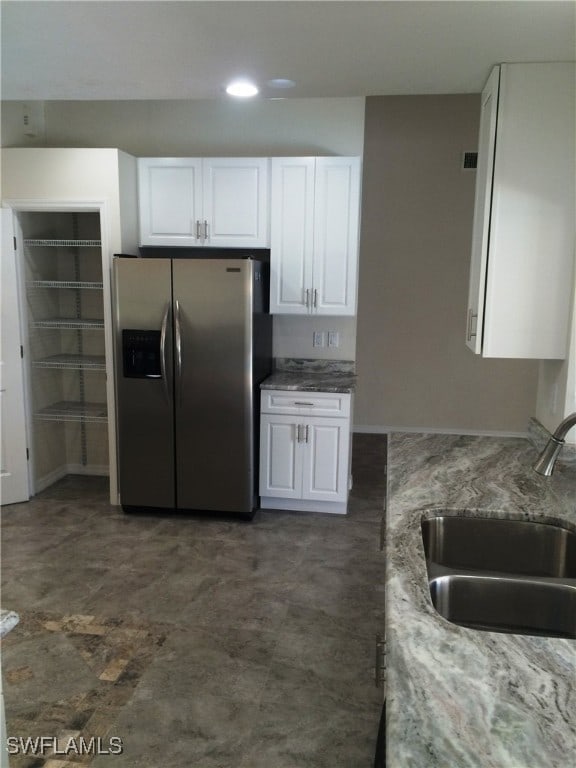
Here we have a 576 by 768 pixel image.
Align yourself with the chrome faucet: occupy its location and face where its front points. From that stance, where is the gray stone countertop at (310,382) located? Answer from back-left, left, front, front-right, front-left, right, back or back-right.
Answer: front-right

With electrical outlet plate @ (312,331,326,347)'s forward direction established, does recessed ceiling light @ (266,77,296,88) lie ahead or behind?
ahead

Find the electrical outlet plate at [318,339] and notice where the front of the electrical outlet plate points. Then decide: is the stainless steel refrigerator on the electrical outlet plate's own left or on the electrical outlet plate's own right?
on the electrical outlet plate's own right

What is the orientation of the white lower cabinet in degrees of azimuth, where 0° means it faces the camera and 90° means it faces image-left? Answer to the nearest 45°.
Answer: approximately 0°

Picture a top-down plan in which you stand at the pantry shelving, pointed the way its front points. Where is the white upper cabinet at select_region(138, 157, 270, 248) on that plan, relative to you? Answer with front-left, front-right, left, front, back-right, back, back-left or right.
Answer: front-left

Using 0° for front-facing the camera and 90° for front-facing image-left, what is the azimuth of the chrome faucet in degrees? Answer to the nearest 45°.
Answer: approximately 90°

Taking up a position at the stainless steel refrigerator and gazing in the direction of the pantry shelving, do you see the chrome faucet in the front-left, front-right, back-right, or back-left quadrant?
back-left

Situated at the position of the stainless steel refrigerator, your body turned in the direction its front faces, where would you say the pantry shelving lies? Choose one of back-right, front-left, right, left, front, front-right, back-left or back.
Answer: back-right

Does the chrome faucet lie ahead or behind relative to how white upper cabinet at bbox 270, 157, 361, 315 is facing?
ahead

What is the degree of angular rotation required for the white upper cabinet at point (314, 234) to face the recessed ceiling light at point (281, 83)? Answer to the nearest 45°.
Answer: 0° — it already faces it

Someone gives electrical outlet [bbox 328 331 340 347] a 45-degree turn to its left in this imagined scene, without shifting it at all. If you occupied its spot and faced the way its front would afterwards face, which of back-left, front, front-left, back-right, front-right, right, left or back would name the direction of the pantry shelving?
back-right

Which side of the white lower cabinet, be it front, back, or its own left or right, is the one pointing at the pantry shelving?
right
